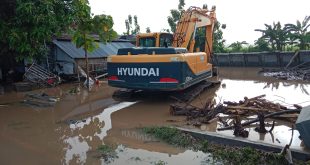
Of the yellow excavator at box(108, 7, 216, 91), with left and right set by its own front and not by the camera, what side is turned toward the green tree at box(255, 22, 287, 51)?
front

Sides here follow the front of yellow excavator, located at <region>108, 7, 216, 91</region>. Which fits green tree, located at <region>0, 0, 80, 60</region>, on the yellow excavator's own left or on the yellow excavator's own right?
on the yellow excavator's own left

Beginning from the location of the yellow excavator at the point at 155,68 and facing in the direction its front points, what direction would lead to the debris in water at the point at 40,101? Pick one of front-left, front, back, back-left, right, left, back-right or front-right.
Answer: back-left

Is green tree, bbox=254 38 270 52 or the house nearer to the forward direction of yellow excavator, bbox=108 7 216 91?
the green tree

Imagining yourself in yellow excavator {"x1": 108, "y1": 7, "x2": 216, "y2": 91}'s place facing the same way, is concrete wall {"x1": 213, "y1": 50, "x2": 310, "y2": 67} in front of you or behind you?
in front

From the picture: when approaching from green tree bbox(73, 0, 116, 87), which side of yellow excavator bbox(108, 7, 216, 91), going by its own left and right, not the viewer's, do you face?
left

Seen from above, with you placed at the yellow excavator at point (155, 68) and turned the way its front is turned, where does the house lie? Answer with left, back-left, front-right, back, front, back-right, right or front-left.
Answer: left

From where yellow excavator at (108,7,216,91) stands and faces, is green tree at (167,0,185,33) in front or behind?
in front

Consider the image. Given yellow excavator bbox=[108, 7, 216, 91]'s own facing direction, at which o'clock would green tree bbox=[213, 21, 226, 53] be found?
The green tree is roughly at 11 o'clock from the yellow excavator.

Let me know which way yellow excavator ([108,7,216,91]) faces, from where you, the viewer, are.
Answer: facing away from the viewer and to the right of the viewer

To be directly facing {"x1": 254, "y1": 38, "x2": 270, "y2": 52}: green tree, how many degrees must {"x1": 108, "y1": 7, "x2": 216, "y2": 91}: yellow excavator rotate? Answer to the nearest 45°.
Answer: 0° — it already faces it
